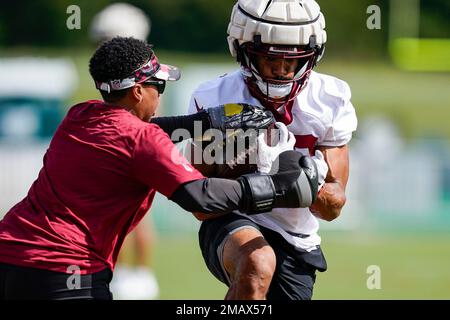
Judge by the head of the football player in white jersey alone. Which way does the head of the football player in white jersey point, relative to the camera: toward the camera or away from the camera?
toward the camera

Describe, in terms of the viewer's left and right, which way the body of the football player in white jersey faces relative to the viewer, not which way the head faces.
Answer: facing the viewer
